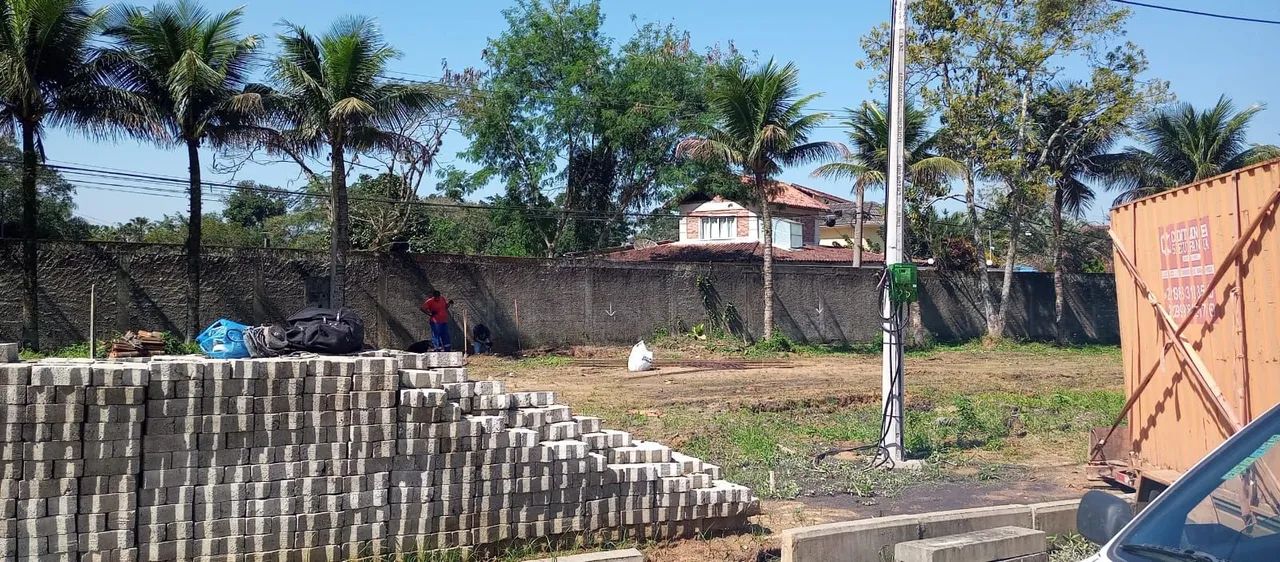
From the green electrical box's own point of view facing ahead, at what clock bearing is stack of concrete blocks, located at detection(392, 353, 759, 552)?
The stack of concrete blocks is roughly at 1 o'clock from the green electrical box.

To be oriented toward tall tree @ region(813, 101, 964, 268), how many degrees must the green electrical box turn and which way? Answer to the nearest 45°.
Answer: approximately 180°

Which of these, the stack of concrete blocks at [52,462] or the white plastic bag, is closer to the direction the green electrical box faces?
the stack of concrete blocks

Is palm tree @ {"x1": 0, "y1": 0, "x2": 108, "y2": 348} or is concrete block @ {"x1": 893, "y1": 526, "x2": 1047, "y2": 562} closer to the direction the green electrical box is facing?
the concrete block

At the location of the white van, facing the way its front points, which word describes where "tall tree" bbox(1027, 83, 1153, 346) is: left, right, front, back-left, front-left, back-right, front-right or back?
back-right

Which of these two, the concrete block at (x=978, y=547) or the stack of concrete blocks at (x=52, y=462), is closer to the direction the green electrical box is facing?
the concrete block

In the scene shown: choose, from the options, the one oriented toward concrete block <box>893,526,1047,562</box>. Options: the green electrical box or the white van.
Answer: the green electrical box

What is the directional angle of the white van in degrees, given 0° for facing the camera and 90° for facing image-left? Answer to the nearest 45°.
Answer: approximately 45°

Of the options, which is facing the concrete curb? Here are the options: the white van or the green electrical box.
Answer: the green electrical box

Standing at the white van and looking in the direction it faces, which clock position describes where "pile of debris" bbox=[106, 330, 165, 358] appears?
The pile of debris is roughly at 2 o'clock from the white van.

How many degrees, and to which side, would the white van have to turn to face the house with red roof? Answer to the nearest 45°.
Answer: approximately 90° to its right

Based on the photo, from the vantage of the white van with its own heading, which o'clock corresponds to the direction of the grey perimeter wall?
The grey perimeter wall is roughly at 3 o'clock from the white van.

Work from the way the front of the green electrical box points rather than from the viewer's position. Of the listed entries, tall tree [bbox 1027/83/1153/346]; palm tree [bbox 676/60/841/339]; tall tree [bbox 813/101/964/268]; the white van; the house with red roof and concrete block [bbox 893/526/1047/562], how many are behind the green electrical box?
4

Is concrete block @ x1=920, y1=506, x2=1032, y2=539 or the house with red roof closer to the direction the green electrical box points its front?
the concrete block

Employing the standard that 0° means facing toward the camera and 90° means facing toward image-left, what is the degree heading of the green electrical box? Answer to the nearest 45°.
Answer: approximately 0°
